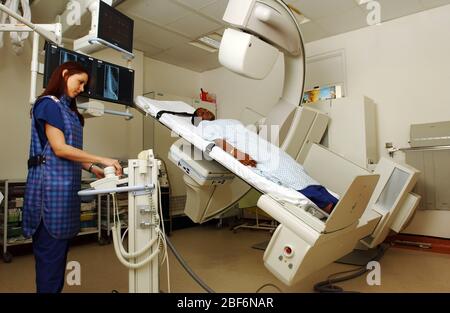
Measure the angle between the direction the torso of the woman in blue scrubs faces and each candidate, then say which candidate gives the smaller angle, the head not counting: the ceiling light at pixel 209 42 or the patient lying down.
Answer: the patient lying down

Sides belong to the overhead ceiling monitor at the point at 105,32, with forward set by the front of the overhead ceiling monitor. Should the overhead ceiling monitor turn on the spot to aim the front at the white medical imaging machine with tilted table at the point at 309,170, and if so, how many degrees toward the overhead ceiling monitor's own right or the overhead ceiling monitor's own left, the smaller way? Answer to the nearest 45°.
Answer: approximately 45° to the overhead ceiling monitor's own left

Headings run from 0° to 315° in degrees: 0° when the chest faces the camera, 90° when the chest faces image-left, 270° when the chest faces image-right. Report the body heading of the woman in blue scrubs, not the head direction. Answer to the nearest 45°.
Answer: approximately 270°

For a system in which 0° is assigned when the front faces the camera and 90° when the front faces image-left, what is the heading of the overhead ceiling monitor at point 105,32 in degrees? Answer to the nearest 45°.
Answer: approximately 315°
